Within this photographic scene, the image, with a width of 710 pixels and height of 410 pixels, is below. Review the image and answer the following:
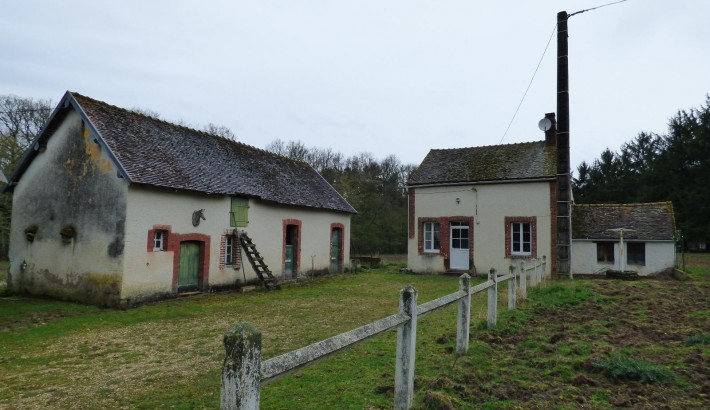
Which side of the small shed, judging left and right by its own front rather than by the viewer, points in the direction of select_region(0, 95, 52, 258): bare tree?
right

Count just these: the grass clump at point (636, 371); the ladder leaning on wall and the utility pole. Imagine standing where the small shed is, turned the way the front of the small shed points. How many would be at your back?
0

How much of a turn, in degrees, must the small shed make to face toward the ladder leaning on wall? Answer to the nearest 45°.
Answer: approximately 45° to its right

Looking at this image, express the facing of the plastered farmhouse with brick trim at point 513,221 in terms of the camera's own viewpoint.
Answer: facing the viewer

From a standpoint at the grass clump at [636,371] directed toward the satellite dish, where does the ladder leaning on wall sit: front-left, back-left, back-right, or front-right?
front-left

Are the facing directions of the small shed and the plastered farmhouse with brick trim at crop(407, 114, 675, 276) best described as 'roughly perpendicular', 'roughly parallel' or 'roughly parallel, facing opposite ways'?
roughly parallel

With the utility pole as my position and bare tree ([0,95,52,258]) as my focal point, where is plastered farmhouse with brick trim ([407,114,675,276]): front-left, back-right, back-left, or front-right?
front-right

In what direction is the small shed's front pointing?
toward the camera

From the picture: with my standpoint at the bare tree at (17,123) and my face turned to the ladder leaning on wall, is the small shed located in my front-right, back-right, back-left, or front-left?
front-left

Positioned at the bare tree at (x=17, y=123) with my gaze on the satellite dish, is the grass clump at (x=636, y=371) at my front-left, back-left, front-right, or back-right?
front-right

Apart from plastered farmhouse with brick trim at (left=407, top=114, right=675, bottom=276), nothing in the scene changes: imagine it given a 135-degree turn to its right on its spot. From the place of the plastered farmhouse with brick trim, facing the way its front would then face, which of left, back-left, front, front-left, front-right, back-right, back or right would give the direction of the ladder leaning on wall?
left

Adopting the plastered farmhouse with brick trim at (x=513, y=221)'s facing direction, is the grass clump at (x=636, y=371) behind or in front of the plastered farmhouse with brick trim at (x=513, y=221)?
in front
